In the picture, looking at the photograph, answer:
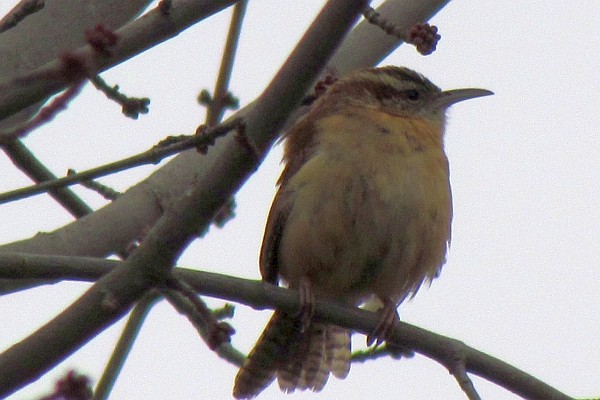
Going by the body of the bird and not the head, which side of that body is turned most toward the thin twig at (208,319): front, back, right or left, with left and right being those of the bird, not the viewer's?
right

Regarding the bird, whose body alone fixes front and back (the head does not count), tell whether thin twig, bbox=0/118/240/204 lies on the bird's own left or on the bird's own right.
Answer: on the bird's own right

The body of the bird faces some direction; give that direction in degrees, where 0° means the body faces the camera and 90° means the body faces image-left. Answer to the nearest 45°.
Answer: approximately 315°

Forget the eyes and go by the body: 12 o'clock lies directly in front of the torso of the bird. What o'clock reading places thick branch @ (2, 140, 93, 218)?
The thick branch is roughly at 4 o'clock from the bird.
